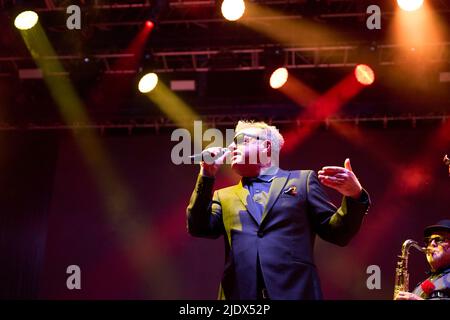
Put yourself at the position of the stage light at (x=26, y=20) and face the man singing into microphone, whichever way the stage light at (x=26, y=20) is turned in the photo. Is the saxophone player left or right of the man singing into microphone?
left

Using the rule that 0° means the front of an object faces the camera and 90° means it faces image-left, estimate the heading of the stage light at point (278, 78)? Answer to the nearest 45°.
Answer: approximately 315°

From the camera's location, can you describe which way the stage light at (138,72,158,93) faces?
facing the viewer and to the right of the viewer

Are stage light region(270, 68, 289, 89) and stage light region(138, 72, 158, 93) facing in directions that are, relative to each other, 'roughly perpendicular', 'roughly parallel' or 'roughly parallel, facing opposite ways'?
roughly parallel

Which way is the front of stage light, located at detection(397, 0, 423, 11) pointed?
toward the camera

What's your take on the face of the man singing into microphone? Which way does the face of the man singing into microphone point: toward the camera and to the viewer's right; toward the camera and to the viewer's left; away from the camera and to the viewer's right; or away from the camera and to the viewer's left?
toward the camera and to the viewer's left

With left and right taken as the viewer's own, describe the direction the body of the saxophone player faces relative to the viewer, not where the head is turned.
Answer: facing the viewer and to the left of the viewer

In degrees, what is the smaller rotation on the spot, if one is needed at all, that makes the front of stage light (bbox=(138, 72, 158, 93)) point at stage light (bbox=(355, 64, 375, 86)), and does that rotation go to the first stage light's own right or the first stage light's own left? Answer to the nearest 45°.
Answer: approximately 45° to the first stage light's own left

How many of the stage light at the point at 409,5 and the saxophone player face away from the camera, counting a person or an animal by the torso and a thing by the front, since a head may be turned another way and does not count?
0

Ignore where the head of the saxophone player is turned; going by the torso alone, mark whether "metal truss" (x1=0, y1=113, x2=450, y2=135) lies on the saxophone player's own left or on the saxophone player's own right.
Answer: on the saxophone player's own right
